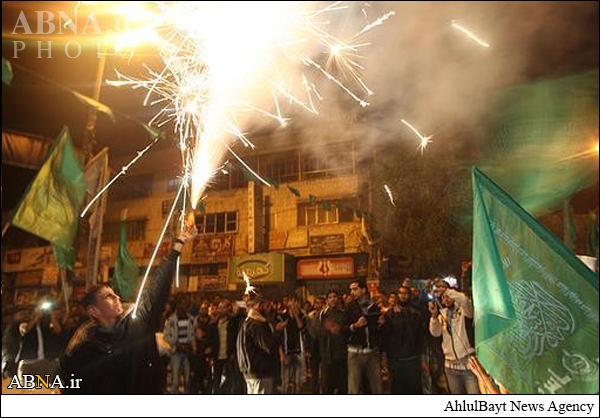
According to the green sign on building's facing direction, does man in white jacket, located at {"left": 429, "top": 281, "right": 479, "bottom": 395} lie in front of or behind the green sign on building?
in front

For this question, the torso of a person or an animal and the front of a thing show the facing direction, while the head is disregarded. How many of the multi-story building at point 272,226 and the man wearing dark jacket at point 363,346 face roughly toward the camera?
2

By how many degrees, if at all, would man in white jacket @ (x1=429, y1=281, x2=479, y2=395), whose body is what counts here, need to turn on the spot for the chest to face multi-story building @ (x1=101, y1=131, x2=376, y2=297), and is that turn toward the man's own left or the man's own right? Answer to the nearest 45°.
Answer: approximately 90° to the man's own right

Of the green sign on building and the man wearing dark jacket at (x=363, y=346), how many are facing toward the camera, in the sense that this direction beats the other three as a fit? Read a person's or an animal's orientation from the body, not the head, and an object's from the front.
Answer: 2

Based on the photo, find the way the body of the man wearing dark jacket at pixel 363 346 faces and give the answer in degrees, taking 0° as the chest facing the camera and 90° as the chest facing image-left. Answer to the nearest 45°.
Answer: approximately 0°

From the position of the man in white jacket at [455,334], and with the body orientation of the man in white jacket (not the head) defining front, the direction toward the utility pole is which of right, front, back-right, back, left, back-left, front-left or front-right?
front-right

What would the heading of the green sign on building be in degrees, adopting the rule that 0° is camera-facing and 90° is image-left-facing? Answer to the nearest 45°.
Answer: approximately 0°

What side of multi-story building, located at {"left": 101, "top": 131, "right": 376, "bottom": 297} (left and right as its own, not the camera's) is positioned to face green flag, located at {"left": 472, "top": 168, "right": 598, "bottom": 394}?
front

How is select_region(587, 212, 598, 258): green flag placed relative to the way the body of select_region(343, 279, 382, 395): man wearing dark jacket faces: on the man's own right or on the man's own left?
on the man's own left
